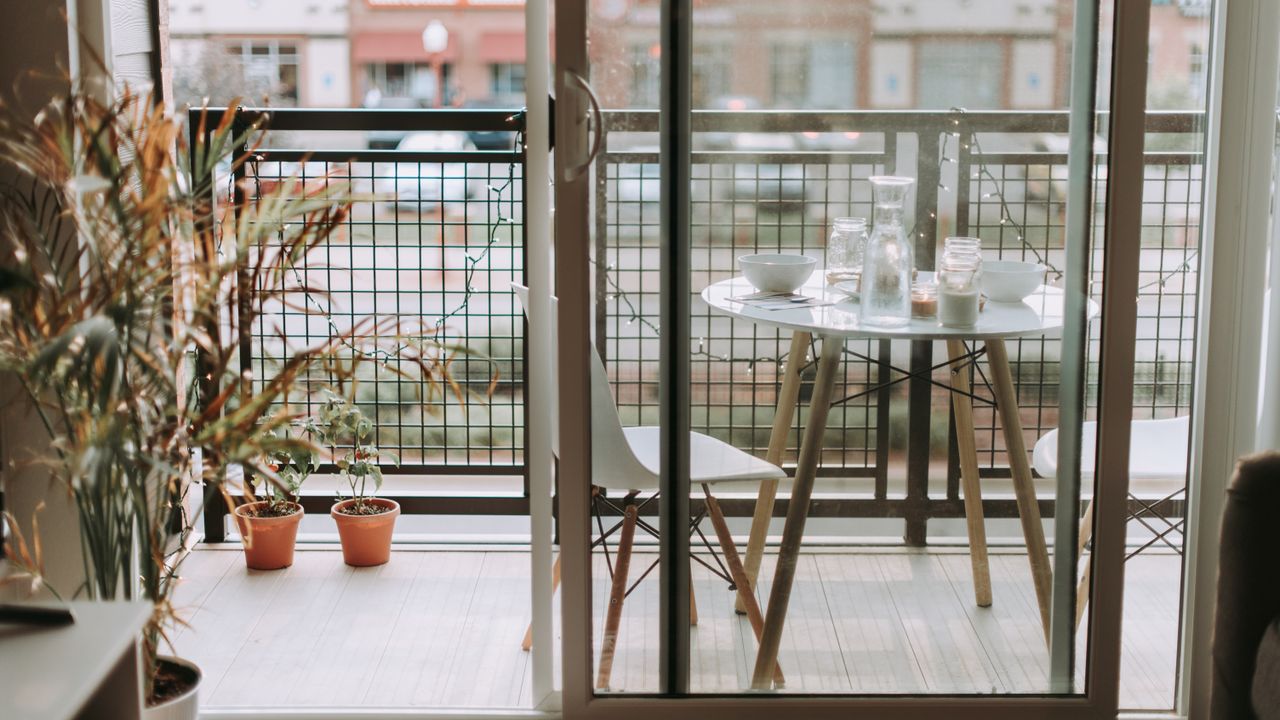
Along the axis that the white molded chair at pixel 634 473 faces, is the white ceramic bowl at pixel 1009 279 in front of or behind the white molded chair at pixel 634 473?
in front

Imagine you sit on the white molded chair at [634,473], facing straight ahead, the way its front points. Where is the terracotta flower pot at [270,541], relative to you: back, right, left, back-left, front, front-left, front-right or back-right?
back-left

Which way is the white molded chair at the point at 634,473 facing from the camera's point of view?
to the viewer's right
